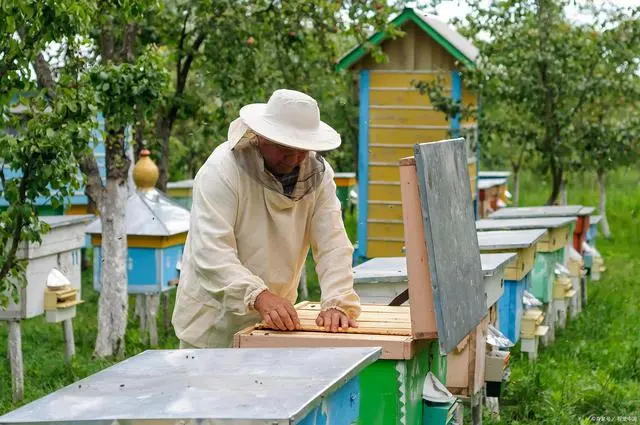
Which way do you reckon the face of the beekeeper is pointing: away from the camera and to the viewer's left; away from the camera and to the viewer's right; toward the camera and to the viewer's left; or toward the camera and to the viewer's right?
toward the camera and to the viewer's right

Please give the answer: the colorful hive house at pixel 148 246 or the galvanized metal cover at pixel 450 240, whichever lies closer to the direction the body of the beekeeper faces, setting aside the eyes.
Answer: the galvanized metal cover

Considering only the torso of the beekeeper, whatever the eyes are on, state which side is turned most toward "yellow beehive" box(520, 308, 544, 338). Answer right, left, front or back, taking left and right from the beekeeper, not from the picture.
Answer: left

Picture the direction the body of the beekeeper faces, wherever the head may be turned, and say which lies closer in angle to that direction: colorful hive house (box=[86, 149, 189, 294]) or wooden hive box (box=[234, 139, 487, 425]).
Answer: the wooden hive box

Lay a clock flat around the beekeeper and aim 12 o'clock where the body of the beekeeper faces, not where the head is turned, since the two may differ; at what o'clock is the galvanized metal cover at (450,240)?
The galvanized metal cover is roughly at 11 o'clock from the beekeeper.

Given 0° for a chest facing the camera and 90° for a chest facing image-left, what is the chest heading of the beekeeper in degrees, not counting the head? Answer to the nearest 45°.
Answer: approximately 315°

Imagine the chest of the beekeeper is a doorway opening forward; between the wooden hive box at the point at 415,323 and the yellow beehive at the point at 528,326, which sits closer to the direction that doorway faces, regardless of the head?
the wooden hive box
